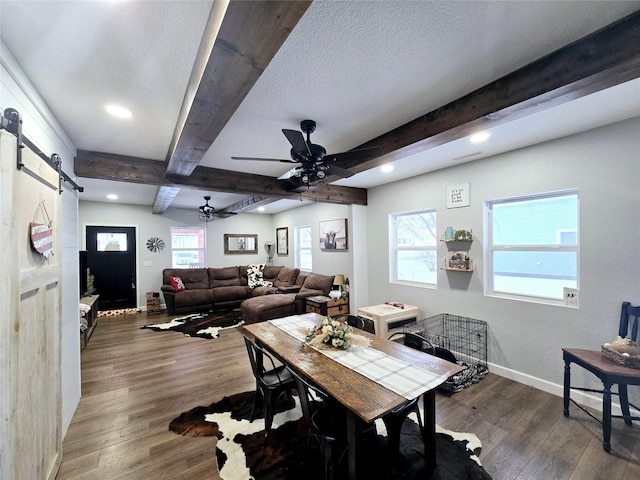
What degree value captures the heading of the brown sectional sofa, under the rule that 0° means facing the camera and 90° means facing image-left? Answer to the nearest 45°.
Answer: approximately 0°

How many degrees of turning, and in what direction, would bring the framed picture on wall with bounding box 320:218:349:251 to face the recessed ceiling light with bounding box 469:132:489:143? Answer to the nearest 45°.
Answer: approximately 90° to its left

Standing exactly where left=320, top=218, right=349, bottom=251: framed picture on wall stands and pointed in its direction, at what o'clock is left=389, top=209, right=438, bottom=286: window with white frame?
The window with white frame is roughly at 9 o'clock from the framed picture on wall.

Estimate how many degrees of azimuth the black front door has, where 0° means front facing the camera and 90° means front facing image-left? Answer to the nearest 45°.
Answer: approximately 0°

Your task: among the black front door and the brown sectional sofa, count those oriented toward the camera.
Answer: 2

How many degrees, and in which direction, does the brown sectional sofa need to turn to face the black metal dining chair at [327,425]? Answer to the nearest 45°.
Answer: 0° — it already faces it

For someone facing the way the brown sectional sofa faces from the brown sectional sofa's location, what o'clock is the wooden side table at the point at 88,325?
The wooden side table is roughly at 2 o'clock from the brown sectional sofa.

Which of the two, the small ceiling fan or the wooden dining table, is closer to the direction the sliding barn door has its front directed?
the wooden dining table

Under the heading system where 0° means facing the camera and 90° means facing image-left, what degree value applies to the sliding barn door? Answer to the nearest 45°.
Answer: approximately 315°

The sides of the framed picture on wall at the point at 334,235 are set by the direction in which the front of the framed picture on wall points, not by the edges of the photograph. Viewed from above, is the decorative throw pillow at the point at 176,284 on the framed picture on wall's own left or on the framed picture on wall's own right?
on the framed picture on wall's own right

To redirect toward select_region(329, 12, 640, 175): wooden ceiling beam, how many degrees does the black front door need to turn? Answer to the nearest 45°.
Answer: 0° — it already faces it
